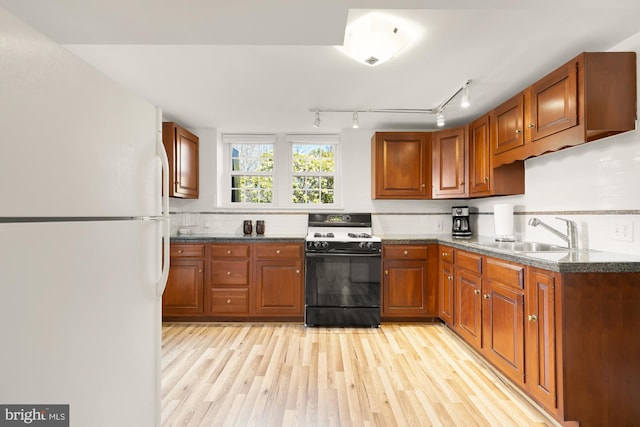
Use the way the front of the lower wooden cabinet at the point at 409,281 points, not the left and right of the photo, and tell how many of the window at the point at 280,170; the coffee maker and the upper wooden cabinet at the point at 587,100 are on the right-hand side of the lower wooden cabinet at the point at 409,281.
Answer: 1

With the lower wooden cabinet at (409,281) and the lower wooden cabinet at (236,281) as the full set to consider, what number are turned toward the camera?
2

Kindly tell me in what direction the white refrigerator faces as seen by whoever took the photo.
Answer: facing the viewer and to the right of the viewer

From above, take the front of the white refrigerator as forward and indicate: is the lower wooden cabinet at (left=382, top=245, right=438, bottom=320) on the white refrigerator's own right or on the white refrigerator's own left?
on the white refrigerator's own left

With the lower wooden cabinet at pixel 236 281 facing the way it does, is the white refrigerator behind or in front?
in front

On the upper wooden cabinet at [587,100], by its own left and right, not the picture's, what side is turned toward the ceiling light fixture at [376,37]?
front

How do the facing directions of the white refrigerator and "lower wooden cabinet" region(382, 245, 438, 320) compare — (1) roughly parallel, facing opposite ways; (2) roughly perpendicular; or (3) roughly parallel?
roughly perpendicular

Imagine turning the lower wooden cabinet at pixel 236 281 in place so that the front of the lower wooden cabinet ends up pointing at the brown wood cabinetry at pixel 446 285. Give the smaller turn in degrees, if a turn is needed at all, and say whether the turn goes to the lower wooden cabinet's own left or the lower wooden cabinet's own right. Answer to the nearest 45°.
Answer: approximately 90° to the lower wooden cabinet's own left

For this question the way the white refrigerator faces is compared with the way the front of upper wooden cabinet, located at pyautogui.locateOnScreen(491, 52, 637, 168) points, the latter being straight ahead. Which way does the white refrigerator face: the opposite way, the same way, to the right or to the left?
the opposite way

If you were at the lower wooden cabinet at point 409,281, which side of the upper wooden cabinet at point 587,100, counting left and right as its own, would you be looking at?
right

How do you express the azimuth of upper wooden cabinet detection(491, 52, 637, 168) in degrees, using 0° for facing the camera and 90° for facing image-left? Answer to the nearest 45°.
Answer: approximately 45°

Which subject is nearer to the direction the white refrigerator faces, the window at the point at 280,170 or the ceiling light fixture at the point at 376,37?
the ceiling light fixture

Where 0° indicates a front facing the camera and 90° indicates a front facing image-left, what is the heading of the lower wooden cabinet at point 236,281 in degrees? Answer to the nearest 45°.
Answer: approximately 0°

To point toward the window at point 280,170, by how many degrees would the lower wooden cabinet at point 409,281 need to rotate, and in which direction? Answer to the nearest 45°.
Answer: approximately 90° to its right
